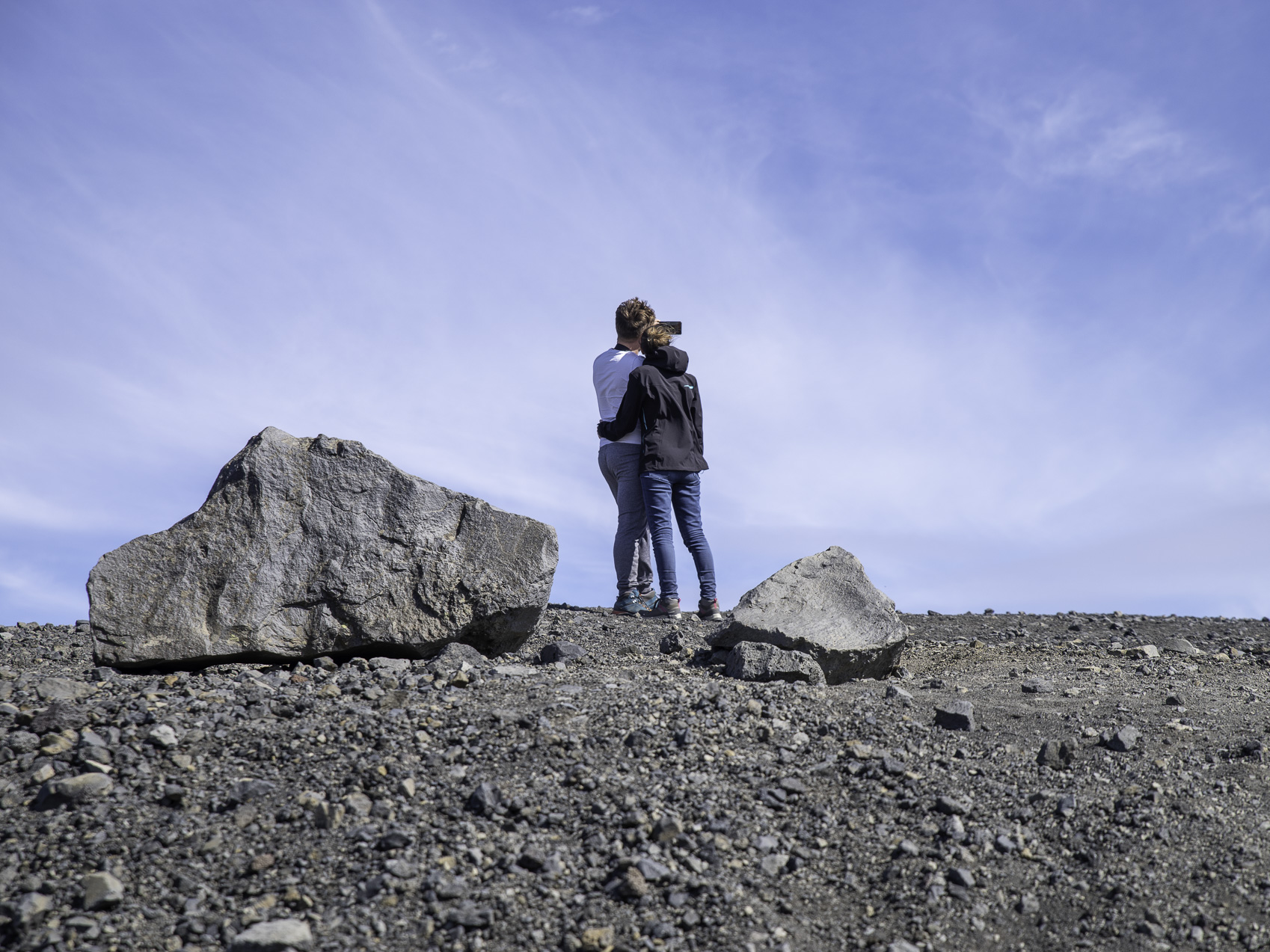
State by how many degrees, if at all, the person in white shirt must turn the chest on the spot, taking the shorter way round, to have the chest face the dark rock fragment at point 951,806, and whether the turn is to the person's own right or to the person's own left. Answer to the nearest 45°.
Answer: approximately 135° to the person's own right

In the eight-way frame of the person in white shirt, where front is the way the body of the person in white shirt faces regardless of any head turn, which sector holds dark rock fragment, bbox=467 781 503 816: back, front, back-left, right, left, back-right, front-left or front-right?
back-right

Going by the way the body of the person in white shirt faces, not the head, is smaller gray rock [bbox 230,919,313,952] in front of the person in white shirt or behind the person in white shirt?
behind

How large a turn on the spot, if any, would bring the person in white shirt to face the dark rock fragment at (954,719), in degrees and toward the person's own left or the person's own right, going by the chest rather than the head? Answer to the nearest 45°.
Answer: approximately 90° to the person's own right

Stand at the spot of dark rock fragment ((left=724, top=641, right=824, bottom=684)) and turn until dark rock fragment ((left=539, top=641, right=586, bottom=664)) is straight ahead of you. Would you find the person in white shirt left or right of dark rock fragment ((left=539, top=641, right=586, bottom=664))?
right

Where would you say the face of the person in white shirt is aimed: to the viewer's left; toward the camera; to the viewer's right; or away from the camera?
away from the camera

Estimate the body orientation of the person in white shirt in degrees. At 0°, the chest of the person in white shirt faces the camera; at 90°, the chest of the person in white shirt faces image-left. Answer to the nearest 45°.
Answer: approximately 225°

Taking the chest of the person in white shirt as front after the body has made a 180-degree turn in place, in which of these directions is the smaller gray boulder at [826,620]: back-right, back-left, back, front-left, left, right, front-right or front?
left

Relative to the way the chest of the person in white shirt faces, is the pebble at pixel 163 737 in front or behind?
behind
